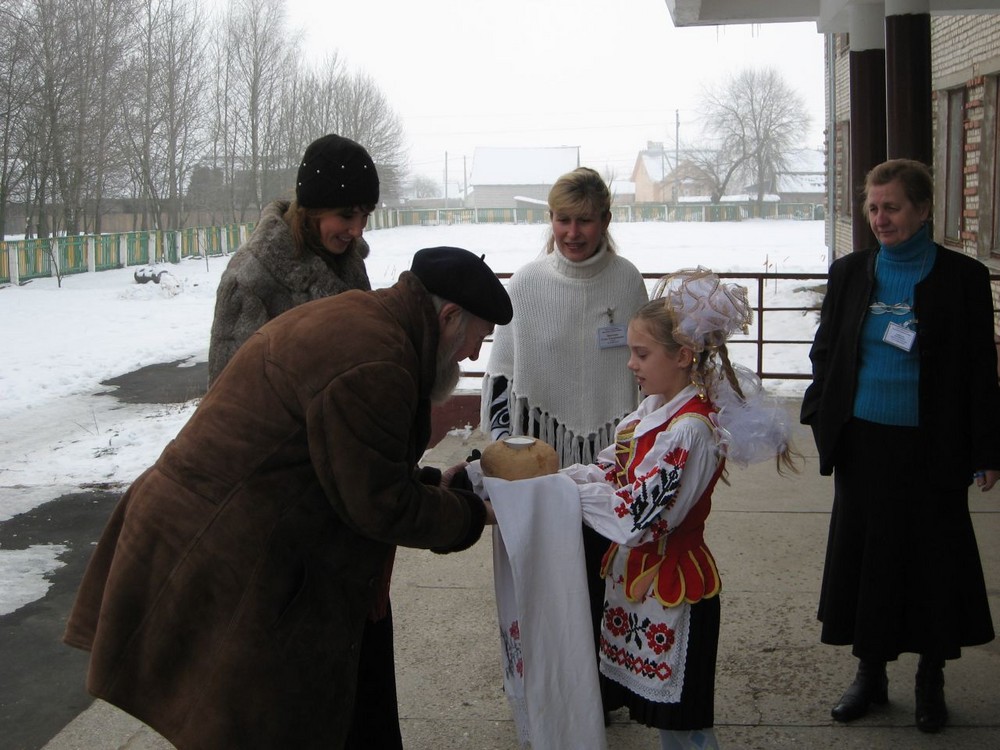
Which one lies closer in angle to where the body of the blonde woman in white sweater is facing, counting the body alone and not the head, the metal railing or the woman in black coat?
the woman in black coat

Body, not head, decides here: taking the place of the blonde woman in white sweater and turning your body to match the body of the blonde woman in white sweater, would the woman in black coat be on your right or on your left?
on your left

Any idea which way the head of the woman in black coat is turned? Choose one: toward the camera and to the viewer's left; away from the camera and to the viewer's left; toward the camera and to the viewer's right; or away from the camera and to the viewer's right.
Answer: toward the camera and to the viewer's left

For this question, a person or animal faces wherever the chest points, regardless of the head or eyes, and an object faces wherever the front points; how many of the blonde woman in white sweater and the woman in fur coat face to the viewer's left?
0

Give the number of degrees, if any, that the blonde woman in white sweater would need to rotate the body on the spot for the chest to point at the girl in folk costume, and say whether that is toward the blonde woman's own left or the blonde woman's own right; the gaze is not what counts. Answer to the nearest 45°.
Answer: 0° — they already face them

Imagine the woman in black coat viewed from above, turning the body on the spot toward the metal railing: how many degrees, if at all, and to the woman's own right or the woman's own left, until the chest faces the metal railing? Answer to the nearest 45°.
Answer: approximately 135° to the woman's own right

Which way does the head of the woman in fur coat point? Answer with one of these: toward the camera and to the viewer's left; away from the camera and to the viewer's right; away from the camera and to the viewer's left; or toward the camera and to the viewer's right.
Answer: toward the camera and to the viewer's right

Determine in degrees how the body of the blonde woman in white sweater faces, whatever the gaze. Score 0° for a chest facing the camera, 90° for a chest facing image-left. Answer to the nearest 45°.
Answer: approximately 0°

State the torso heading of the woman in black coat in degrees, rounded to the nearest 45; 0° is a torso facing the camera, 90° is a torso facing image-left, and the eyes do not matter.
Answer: approximately 45°

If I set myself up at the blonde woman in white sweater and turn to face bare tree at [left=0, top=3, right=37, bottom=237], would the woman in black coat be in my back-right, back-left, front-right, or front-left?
back-right

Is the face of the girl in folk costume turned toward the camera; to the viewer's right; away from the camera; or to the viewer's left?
to the viewer's left
